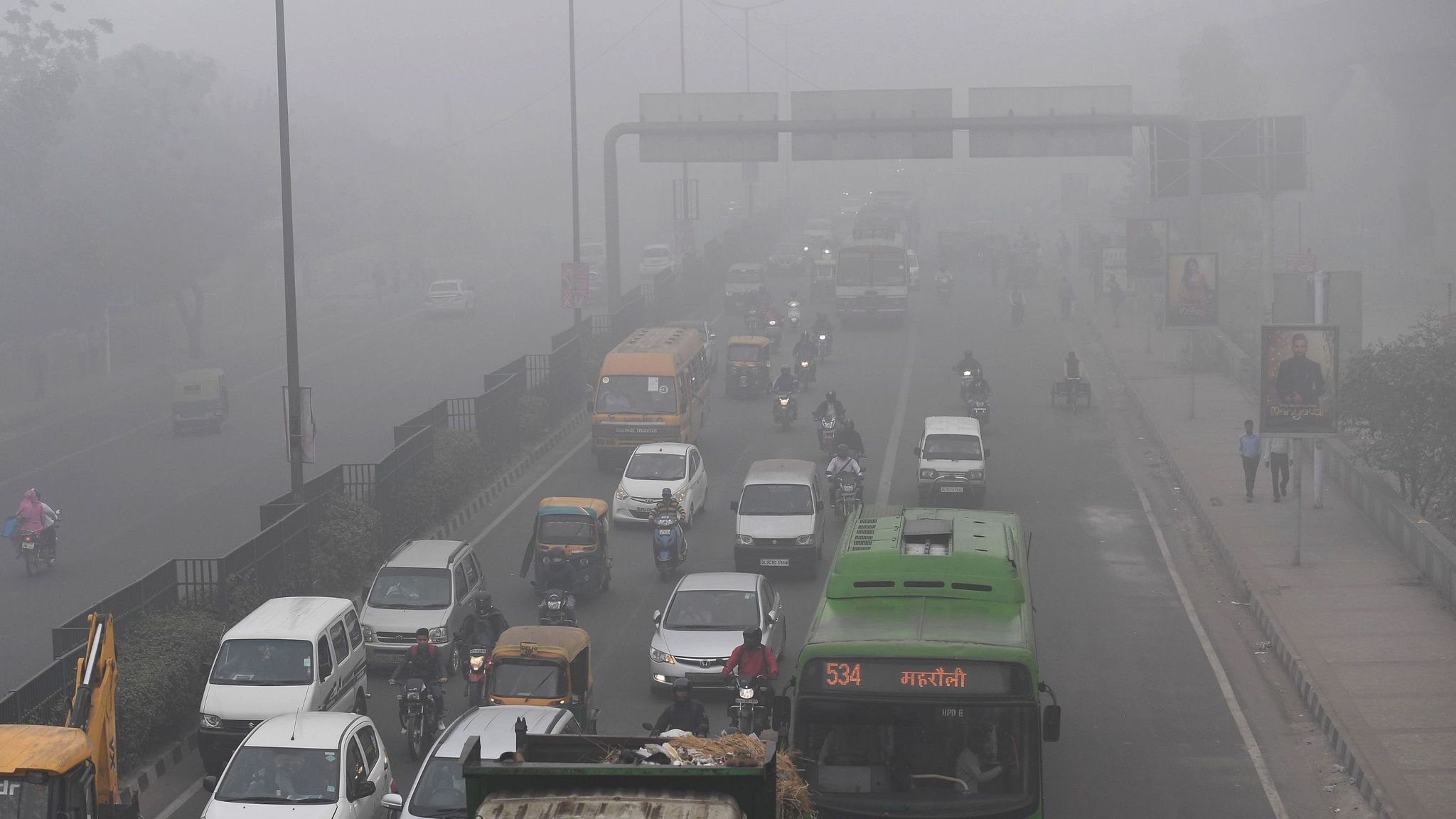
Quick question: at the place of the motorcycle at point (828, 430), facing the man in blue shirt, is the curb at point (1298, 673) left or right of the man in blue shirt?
right

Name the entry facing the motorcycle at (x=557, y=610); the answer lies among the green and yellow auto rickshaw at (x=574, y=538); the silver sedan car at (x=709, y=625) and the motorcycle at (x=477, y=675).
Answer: the green and yellow auto rickshaw

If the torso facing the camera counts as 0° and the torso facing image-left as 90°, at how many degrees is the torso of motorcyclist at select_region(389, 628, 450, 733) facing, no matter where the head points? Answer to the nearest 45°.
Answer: approximately 0°

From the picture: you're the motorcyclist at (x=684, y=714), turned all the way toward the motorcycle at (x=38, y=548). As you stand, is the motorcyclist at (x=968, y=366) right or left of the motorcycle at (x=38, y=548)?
right

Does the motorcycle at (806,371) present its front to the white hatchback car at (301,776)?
yes

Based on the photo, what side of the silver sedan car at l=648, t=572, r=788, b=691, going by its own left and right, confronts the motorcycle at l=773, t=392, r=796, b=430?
back

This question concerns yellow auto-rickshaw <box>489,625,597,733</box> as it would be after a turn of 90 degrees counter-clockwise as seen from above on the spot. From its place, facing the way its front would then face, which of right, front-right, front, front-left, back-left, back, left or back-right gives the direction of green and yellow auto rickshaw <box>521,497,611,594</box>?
left

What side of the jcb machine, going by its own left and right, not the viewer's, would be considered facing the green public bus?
left

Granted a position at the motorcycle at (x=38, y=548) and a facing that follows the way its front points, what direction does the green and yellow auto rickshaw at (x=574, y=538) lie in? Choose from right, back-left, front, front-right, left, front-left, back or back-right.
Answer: right

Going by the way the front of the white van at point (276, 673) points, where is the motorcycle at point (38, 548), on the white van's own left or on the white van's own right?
on the white van's own right
